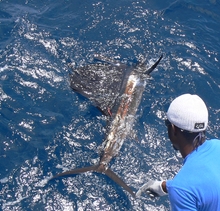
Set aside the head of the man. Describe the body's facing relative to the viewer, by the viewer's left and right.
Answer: facing away from the viewer and to the left of the viewer

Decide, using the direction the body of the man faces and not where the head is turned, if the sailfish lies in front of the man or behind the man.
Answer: in front

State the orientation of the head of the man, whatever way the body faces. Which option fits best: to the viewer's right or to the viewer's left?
to the viewer's left
